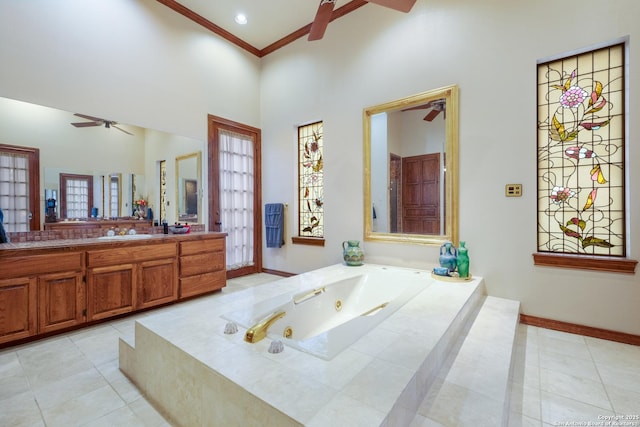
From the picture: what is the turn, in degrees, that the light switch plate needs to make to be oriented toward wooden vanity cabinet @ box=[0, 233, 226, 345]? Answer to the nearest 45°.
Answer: approximately 45° to its right

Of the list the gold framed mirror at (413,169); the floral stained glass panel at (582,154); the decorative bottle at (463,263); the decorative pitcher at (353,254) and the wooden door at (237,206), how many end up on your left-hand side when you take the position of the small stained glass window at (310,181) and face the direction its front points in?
4

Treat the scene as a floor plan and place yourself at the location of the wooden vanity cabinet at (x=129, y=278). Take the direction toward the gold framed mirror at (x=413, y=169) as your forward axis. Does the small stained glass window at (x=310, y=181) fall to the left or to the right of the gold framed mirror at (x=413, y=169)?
left

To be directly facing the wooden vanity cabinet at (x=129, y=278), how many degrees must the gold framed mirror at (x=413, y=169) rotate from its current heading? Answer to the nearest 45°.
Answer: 0° — it already faces it

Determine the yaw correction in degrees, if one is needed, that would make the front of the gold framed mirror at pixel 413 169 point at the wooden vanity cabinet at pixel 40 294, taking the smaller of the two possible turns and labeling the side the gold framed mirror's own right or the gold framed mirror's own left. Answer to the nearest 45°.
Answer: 0° — it already faces it

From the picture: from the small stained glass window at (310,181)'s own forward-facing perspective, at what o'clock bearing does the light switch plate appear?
The light switch plate is roughly at 9 o'clock from the small stained glass window.

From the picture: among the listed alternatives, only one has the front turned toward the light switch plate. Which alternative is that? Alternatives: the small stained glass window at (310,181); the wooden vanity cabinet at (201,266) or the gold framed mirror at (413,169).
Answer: the wooden vanity cabinet

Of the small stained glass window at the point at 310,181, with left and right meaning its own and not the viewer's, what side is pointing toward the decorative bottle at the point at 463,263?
left

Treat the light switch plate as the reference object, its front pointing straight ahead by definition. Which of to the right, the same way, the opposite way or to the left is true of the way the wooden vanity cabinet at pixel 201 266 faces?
to the left

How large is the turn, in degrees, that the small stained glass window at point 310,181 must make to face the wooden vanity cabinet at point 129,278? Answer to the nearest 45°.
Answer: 0° — it already faces it

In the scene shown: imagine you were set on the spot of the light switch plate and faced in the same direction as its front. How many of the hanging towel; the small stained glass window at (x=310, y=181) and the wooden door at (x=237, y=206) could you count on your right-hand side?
3
